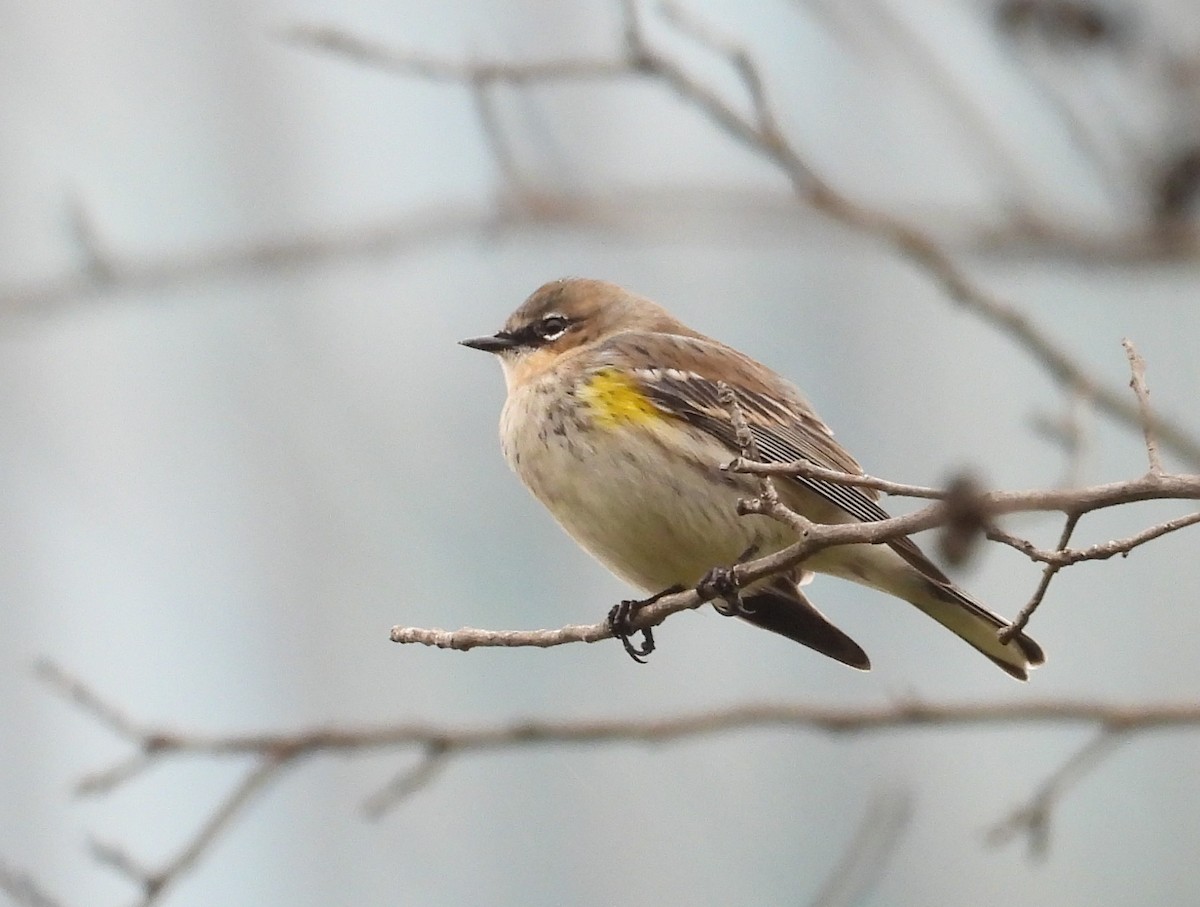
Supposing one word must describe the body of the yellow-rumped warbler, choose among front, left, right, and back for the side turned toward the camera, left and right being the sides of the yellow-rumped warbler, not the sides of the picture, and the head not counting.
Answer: left

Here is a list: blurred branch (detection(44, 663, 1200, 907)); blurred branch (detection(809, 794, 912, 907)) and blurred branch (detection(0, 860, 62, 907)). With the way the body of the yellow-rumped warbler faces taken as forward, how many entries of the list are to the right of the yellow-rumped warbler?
0

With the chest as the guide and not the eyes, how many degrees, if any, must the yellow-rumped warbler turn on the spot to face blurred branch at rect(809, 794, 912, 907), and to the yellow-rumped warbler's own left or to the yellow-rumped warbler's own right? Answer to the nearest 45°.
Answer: approximately 135° to the yellow-rumped warbler's own left

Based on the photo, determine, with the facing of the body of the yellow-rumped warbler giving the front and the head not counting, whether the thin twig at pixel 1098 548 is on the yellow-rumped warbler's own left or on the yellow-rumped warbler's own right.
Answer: on the yellow-rumped warbler's own left
